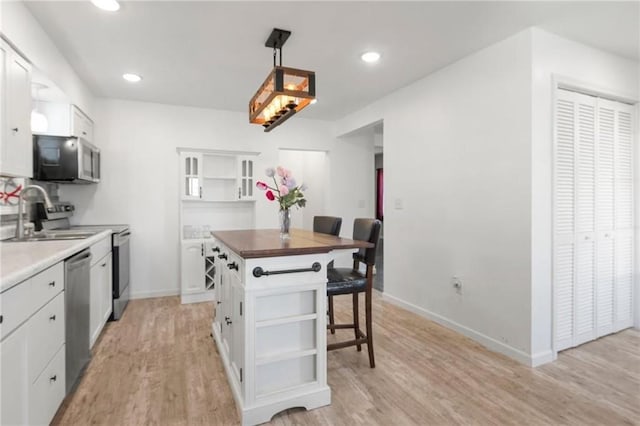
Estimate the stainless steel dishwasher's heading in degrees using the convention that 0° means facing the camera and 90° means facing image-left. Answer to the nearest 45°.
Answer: approximately 270°

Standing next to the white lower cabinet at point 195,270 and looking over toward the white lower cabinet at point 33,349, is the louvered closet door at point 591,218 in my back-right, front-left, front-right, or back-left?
front-left

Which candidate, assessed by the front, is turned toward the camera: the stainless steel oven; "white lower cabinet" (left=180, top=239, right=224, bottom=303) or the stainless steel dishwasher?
the white lower cabinet

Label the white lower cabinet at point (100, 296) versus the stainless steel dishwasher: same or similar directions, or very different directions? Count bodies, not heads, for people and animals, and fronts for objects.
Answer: same or similar directions

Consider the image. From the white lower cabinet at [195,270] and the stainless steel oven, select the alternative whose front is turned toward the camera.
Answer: the white lower cabinet

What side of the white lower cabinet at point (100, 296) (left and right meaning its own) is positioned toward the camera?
right

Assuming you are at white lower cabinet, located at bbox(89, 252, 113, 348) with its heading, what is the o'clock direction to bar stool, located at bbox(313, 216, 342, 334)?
The bar stool is roughly at 1 o'clock from the white lower cabinet.

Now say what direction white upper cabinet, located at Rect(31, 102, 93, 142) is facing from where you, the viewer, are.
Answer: facing to the right of the viewer

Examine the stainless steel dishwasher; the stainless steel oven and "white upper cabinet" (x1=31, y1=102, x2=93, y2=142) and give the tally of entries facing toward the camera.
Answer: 0

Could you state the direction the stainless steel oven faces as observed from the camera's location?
facing to the right of the viewer

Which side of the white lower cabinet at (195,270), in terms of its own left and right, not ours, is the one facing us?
front

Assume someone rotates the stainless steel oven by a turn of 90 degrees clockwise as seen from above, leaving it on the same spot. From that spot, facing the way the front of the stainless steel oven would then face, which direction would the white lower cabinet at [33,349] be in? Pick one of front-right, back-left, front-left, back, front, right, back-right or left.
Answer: front
